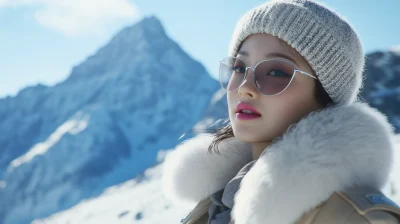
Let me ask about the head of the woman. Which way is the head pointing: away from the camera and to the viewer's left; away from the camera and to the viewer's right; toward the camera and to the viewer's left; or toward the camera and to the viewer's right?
toward the camera and to the viewer's left

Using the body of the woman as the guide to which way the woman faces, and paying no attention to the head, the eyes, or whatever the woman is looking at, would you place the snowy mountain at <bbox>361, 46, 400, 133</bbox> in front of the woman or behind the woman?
behind

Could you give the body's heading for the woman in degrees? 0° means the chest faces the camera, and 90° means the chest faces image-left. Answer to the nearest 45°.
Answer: approximately 45°
